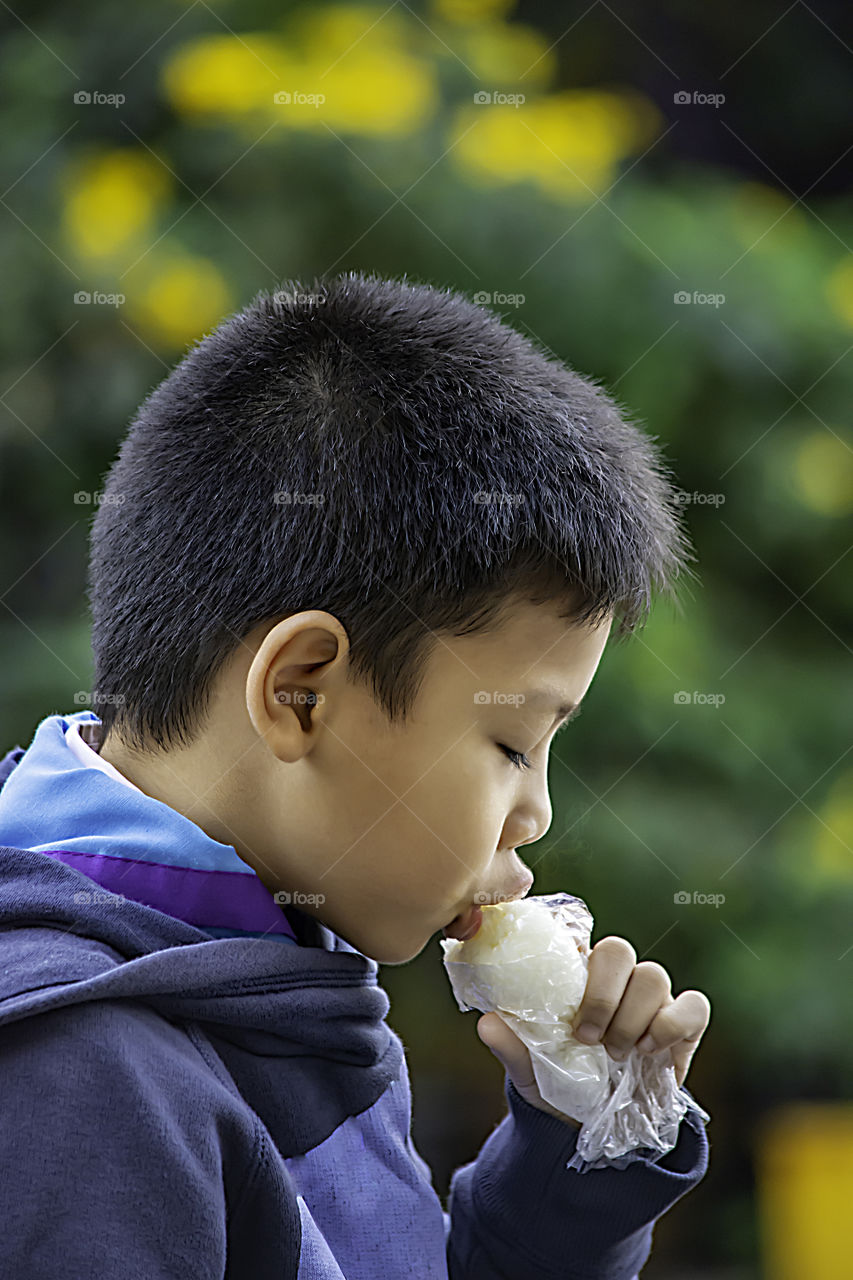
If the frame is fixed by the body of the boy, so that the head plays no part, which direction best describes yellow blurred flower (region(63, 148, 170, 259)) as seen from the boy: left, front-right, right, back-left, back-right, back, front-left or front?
back-left

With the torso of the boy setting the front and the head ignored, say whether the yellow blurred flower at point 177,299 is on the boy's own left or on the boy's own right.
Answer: on the boy's own left

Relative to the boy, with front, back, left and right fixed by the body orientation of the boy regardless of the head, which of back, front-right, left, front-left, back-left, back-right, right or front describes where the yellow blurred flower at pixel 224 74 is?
back-left

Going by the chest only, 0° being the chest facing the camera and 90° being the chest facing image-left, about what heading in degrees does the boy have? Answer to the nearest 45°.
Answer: approximately 270°

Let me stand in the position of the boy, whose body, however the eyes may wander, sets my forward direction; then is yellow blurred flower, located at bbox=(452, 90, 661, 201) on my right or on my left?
on my left

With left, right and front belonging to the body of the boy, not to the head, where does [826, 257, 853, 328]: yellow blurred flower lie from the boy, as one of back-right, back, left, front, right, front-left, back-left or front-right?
left

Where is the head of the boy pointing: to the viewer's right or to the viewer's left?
to the viewer's right
